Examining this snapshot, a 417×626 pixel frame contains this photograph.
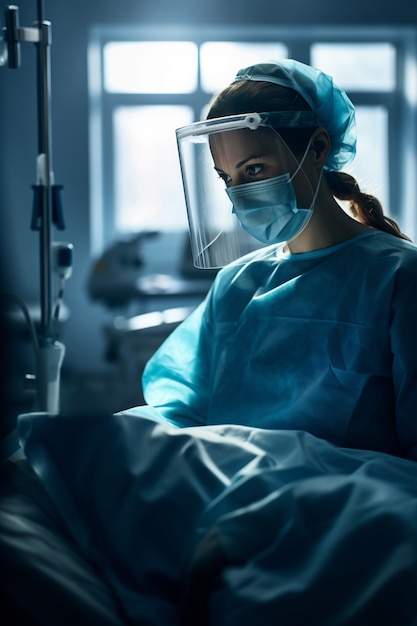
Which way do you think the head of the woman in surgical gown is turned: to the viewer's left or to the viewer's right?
to the viewer's left

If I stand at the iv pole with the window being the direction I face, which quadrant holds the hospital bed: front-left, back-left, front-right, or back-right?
back-right

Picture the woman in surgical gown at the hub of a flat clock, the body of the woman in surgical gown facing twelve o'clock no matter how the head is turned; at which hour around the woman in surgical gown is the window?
The window is roughly at 4 o'clock from the woman in surgical gown.

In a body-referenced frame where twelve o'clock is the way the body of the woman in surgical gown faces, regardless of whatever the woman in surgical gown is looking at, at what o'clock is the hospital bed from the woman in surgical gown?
The hospital bed is roughly at 11 o'clock from the woman in surgical gown.

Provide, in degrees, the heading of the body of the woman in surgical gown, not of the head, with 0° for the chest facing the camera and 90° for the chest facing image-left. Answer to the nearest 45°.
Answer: approximately 45°

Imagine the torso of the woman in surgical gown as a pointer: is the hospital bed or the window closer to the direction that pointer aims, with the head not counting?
the hospital bed

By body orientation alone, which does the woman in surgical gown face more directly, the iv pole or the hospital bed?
the hospital bed
